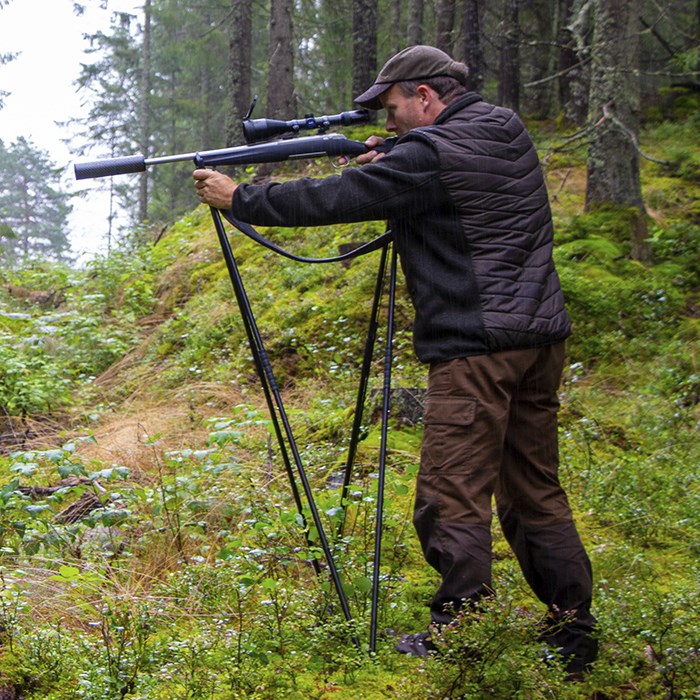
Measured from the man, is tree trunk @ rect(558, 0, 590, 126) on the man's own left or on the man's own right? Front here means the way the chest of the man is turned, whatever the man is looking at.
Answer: on the man's own right

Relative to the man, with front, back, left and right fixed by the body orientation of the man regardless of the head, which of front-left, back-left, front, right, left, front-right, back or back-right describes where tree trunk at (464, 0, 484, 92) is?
front-right

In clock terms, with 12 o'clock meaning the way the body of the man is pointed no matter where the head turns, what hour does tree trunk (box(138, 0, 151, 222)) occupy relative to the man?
The tree trunk is roughly at 1 o'clock from the man.

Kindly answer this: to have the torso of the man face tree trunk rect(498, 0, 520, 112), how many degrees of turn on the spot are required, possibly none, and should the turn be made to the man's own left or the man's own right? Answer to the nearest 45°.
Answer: approximately 45° to the man's own right

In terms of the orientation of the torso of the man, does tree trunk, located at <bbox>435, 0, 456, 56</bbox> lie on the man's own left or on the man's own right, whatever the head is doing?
on the man's own right

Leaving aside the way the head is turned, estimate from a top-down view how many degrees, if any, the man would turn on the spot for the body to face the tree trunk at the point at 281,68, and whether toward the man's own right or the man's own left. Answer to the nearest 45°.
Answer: approximately 45° to the man's own right

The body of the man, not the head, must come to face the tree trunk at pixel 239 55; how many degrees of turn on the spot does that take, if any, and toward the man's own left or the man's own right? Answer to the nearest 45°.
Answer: approximately 45° to the man's own right

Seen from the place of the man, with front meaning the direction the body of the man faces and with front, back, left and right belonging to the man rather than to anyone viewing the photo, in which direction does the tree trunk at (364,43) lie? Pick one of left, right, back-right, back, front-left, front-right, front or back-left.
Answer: front-right

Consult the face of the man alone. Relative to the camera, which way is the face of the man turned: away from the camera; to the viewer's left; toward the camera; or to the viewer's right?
to the viewer's left

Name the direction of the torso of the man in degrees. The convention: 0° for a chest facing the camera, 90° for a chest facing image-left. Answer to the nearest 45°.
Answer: approximately 135°
